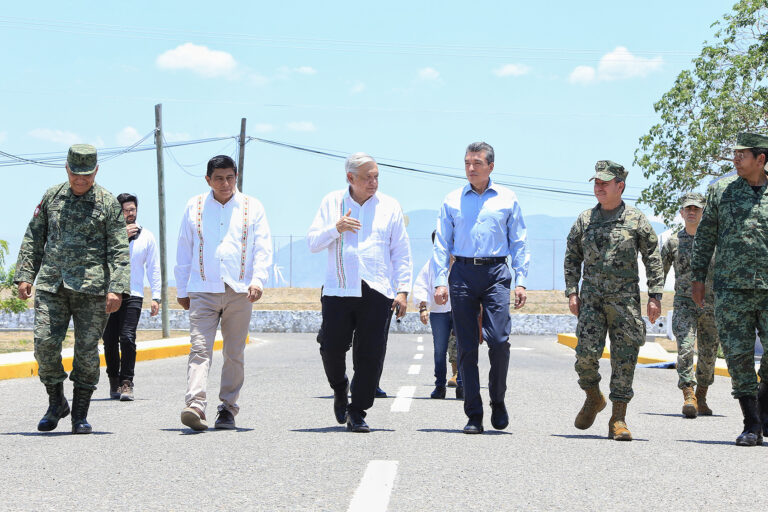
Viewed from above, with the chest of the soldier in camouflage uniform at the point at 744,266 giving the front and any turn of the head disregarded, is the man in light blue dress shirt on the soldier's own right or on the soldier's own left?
on the soldier's own right

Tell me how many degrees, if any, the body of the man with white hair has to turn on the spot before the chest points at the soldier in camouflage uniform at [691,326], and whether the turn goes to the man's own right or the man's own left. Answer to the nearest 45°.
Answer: approximately 135° to the man's own left

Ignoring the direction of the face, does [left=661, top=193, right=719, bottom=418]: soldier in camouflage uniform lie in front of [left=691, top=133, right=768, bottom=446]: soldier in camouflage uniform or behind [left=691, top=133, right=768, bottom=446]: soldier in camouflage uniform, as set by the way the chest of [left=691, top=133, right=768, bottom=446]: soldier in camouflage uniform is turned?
behind

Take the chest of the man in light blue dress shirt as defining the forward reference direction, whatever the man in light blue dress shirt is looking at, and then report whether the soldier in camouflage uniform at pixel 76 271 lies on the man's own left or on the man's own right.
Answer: on the man's own right

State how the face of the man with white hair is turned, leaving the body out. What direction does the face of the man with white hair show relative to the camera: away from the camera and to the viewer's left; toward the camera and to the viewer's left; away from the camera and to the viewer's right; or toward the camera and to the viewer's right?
toward the camera and to the viewer's right

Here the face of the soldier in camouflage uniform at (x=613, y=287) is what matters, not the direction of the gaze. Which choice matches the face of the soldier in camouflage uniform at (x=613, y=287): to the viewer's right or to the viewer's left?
to the viewer's left

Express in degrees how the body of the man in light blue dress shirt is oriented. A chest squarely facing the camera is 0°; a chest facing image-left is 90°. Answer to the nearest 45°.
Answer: approximately 0°

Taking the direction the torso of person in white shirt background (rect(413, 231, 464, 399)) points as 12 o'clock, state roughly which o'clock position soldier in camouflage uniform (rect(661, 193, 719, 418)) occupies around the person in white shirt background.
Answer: The soldier in camouflage uniform is roughly at 10 o'clock from the person in white shirt background.

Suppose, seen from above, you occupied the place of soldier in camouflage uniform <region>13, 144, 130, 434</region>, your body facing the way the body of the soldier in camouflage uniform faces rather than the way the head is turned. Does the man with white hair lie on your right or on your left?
on your left
